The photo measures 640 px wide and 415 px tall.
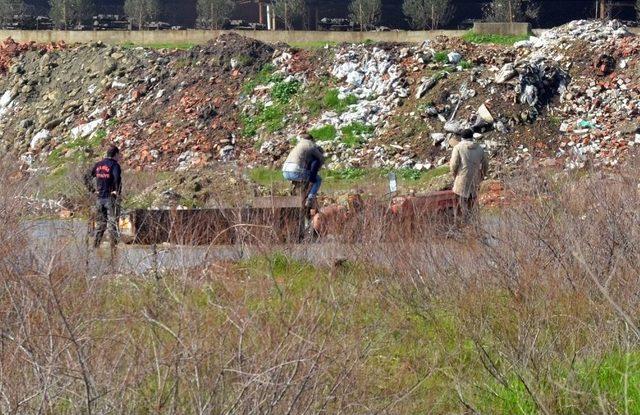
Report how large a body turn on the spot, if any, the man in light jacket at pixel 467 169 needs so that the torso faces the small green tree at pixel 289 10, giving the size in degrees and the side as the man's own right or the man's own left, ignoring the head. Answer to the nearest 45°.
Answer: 0° — they already face it

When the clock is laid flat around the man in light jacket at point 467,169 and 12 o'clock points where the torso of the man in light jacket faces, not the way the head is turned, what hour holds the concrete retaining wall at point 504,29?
The concrete retaining wall is roughly at 12 o'clock from the man in light jacket.

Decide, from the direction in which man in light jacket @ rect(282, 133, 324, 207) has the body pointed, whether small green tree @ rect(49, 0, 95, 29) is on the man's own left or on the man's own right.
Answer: on the man's own left

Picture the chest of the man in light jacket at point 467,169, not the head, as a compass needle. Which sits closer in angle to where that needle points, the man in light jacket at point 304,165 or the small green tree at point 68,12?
the small green tree

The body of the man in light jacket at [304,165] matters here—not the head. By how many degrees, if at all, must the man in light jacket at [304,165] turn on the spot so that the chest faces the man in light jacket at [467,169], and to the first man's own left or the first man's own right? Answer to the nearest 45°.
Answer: approximately 90° to the first man's own right

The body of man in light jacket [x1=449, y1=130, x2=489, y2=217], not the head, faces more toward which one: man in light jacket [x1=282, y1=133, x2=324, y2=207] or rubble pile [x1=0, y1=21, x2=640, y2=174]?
the rubble pile

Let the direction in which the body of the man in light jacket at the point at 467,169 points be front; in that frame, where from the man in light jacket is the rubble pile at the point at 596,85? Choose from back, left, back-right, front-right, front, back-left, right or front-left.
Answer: front

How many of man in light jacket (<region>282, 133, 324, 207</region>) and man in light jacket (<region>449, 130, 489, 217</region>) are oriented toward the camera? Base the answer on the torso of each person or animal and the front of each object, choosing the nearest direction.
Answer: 0

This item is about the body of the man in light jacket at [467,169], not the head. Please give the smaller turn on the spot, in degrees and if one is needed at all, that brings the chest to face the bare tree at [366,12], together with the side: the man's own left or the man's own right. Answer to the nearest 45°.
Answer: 0° — they already face it

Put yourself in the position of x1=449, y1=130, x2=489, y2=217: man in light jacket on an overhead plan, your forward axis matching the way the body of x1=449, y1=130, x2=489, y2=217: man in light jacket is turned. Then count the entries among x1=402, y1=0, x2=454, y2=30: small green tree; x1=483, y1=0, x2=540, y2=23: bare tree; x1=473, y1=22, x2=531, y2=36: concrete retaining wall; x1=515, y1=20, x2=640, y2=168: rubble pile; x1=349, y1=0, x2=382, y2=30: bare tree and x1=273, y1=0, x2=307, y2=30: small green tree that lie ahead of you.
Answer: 6

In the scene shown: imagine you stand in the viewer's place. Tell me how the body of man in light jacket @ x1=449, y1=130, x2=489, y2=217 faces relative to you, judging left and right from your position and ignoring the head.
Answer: facing away from the viewer

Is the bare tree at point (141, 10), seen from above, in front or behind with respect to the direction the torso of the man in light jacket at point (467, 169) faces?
in front

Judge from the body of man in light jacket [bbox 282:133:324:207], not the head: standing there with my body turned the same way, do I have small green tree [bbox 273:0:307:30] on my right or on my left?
on my left

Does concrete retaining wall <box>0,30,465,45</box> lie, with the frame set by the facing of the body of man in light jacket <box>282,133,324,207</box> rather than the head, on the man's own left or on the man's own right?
on the man's own left

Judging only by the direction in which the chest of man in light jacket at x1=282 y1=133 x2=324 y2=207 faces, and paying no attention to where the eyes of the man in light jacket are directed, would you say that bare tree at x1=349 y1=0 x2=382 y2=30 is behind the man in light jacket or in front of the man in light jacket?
in front

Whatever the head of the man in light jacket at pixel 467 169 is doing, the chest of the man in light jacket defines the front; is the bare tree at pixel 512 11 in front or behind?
in front

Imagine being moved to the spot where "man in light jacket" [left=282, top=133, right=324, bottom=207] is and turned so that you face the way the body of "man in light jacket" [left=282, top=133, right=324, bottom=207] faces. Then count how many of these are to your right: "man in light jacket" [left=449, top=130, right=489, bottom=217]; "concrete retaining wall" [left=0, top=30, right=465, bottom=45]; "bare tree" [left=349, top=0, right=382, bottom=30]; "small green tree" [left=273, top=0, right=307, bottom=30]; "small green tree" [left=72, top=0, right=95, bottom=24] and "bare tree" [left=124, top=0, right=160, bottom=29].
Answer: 1
